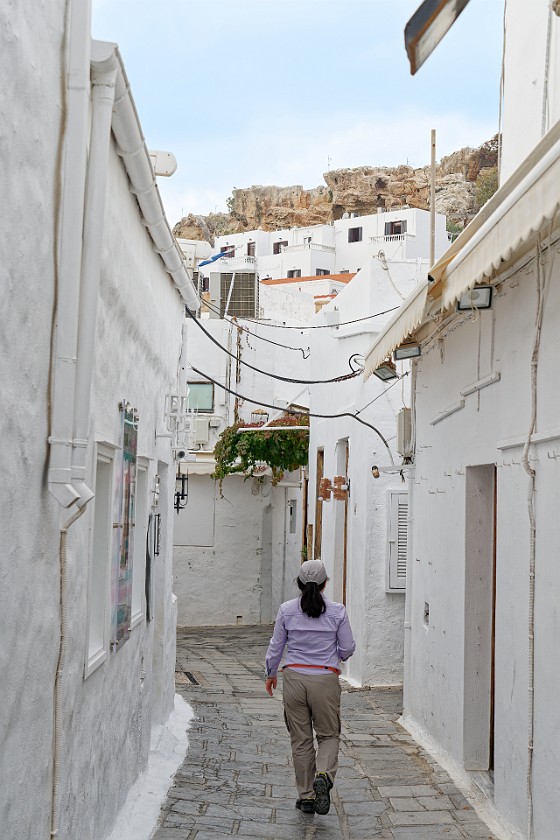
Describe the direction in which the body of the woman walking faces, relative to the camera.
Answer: away from the camera

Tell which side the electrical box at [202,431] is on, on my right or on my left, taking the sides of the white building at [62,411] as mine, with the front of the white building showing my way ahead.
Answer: on my left

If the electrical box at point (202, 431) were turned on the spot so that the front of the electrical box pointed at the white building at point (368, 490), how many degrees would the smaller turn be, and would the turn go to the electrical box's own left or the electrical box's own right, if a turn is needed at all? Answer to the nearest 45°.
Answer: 0° — it already faces it

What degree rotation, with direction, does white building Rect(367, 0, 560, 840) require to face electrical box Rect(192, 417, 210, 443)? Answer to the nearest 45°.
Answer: approximately 90° to its right

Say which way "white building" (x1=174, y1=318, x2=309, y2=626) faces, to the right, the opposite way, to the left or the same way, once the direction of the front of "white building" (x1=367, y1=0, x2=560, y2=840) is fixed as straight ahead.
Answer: to the left

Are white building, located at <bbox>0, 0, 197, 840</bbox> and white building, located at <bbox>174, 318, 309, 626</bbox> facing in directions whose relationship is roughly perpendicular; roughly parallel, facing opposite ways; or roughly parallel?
roughly perpendicular

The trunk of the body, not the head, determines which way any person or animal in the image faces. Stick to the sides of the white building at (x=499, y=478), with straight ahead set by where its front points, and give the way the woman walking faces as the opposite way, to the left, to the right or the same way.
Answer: to the right

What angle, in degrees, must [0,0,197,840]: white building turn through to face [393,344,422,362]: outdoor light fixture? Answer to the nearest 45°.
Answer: approximately 45° to its left

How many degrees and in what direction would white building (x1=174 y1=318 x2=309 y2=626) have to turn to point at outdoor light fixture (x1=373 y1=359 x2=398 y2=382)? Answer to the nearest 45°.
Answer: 0° — it already faces it

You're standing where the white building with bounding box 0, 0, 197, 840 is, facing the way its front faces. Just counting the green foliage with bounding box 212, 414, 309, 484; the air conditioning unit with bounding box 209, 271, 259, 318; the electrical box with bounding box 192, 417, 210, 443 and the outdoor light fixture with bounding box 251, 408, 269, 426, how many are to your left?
4

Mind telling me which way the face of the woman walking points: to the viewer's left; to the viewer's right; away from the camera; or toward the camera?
away from the camera

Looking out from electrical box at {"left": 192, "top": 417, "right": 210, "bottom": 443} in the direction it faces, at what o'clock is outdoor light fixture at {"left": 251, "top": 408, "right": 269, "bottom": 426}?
The outdoor light fixture is roughly at 9 o'clock from the electrical box.
